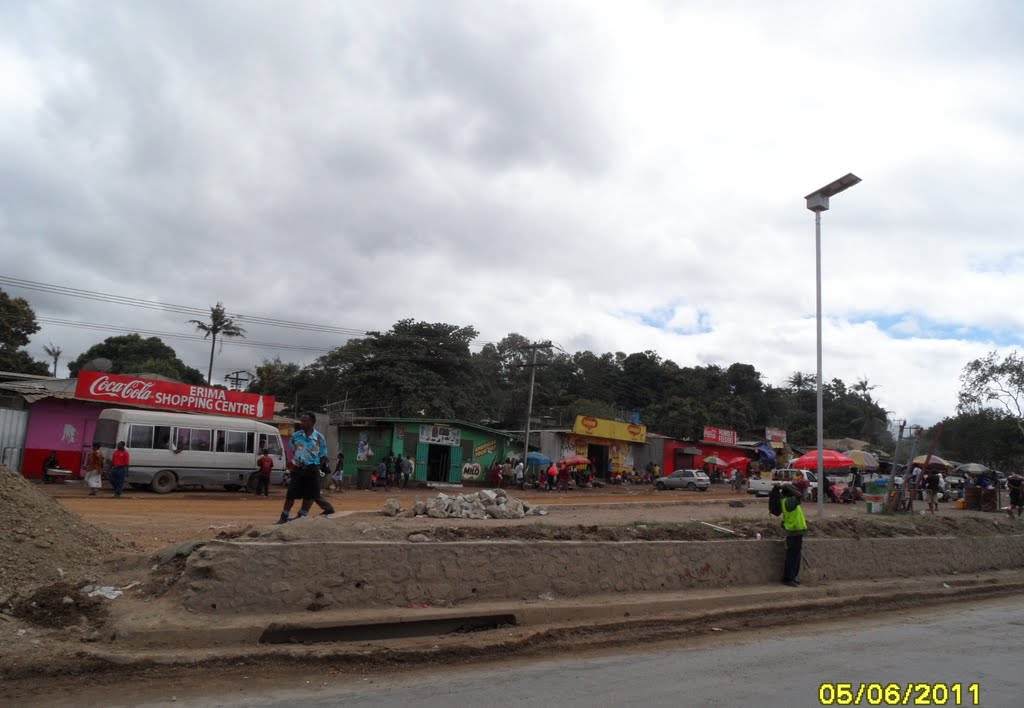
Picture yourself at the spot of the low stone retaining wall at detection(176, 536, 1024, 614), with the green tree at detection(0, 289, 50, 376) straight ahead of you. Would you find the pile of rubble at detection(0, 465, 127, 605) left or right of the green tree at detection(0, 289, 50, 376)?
left

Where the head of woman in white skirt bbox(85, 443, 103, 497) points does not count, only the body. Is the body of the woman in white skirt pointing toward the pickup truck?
no

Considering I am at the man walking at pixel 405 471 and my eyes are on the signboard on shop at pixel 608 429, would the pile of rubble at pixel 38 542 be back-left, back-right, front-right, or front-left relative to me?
back-right

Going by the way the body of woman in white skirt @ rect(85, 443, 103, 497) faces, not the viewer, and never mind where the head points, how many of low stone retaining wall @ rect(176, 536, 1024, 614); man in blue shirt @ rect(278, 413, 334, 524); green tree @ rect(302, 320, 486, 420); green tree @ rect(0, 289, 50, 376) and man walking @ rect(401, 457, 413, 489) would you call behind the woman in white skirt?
2

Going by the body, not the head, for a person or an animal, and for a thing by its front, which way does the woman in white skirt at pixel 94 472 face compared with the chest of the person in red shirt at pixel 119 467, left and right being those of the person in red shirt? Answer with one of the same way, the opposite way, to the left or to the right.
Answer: the same way
